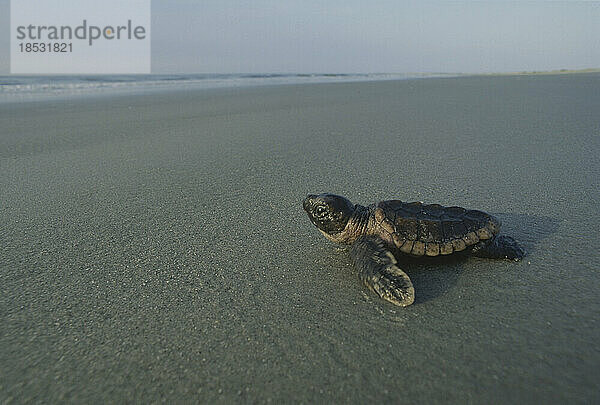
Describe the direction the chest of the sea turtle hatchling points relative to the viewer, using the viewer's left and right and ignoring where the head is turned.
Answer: facing to the left of the viewer
